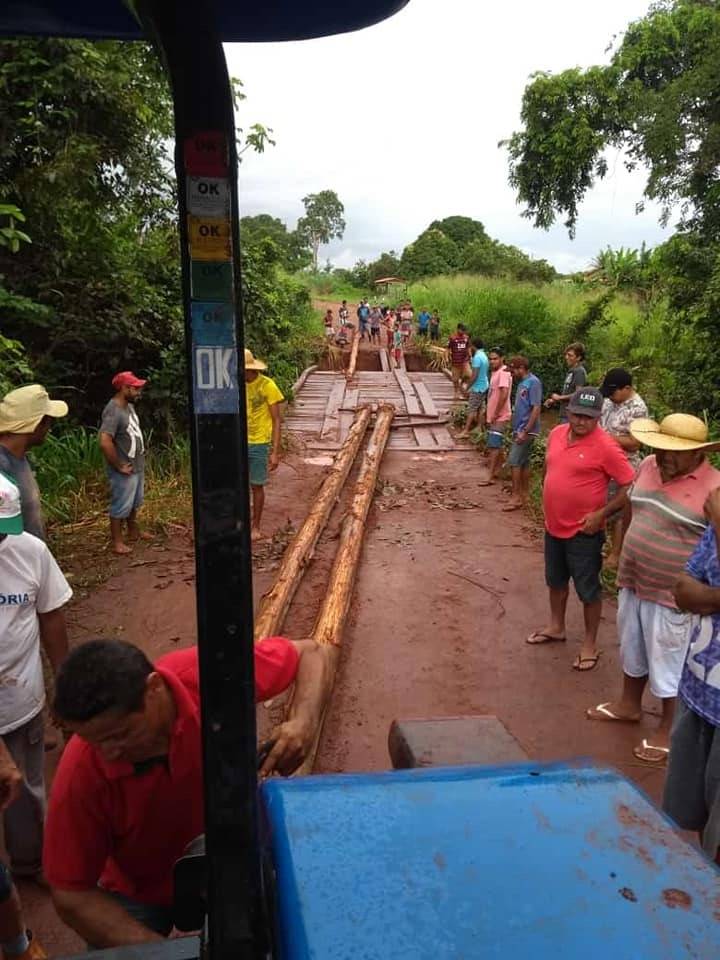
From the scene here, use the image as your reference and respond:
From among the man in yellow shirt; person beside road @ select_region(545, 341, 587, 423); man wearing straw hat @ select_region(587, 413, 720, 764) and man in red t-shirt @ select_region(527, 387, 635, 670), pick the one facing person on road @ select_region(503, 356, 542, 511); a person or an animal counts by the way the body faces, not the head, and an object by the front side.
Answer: person beside road @ select_region(545, 341, 587, 423)

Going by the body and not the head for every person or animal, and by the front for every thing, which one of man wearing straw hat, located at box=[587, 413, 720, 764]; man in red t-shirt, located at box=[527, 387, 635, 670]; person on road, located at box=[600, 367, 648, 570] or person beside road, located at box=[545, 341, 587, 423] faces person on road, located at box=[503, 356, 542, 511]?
person beside road, located at box=[545, 341, 587, 423]

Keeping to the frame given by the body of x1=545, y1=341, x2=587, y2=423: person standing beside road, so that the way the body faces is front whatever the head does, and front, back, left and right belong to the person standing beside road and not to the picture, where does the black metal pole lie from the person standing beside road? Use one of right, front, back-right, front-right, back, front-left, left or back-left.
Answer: front-left

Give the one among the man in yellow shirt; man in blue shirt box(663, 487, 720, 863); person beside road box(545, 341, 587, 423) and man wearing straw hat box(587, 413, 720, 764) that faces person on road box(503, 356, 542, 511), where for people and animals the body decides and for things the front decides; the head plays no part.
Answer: person beside road box(545, 341, 587, 423)

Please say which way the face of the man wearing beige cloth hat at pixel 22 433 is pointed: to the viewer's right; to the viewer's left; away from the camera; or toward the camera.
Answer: to the viewer's right

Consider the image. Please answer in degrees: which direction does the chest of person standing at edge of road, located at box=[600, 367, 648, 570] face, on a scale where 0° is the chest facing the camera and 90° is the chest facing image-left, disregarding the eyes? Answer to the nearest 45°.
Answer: approximately 45°

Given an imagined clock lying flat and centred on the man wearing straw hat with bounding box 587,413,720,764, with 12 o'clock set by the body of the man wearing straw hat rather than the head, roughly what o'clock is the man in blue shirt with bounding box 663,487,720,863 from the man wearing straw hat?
The man in blue shirt is roughly at 10 o'clock from the man wearing straw hat.

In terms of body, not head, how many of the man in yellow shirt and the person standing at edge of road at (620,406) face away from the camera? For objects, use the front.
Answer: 0
